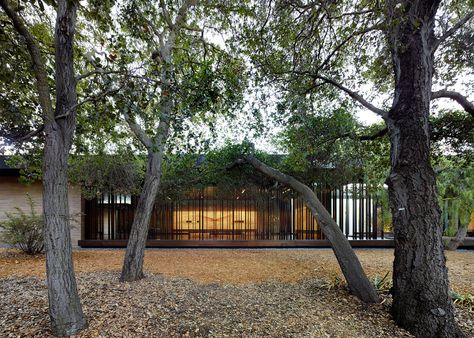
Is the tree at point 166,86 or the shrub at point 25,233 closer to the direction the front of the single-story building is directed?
the tree

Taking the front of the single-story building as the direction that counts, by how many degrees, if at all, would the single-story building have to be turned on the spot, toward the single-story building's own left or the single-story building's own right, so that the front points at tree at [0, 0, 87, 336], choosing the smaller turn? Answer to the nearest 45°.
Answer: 0° — it already faces it

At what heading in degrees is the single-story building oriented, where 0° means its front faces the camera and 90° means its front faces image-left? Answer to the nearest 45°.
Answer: approximately 0°

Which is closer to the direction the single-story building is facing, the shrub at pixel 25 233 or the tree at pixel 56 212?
the tree
